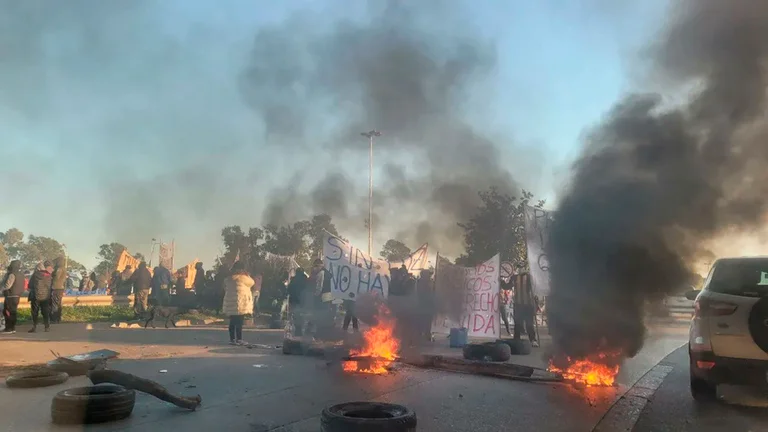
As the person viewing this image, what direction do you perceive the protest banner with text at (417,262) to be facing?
facing the viewer

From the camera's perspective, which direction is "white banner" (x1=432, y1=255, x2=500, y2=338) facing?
toward the camera

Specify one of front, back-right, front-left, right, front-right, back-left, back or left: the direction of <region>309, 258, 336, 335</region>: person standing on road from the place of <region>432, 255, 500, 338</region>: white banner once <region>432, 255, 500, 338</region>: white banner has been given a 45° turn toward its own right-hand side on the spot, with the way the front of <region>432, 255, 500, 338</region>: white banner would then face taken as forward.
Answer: front-right

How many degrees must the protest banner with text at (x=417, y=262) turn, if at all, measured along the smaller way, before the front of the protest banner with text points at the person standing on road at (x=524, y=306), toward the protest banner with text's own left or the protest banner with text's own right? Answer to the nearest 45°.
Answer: approximately 45° to the protest banner with text's own left

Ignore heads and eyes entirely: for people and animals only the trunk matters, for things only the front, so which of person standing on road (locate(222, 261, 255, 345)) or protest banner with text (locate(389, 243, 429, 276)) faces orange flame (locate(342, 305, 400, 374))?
the protest banner with text

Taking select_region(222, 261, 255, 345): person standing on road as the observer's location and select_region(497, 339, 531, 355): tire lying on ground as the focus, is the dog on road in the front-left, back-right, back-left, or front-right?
back-left

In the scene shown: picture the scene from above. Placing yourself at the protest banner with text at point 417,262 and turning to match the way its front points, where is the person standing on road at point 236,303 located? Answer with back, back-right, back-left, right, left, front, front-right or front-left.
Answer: front-right

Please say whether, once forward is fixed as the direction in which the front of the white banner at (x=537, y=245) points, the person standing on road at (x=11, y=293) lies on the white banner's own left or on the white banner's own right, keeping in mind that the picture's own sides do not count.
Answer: on the white banner's own right

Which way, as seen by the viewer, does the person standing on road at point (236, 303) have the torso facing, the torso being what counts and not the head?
away from the camera

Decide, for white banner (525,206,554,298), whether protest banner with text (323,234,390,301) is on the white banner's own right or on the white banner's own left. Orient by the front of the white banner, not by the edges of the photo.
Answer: on the white banner's own right

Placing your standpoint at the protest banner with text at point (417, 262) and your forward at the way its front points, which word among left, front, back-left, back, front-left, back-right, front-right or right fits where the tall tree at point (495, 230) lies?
back-left

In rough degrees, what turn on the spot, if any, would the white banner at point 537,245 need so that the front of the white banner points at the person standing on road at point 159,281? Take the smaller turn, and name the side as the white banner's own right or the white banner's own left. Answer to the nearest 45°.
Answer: approximately 90° to the white banner's own right
